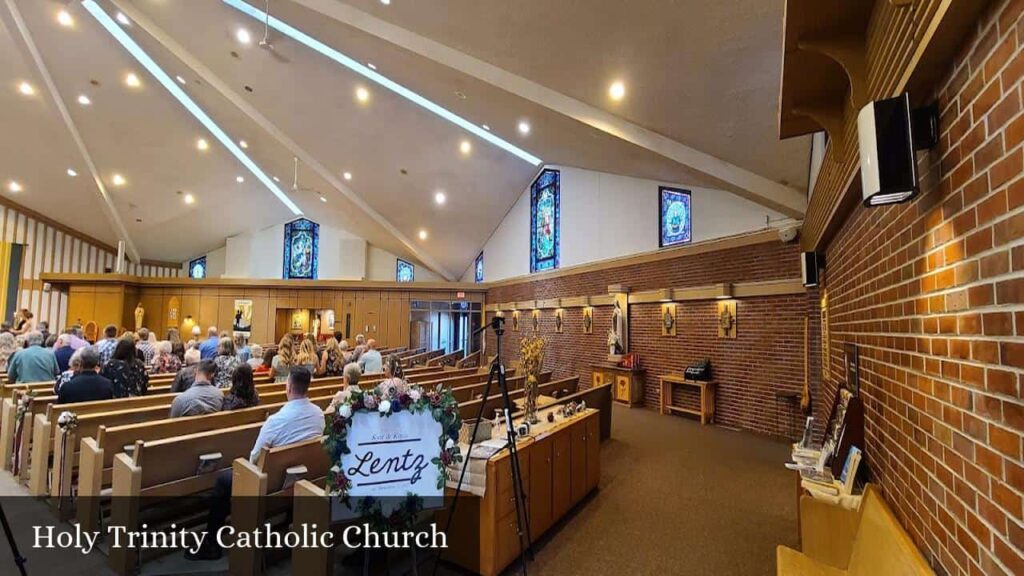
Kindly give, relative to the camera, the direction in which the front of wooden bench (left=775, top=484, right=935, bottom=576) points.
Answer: facing the viewer and to the left of the viewer

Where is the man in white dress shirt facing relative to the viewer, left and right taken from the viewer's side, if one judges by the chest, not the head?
facing away from the viewer and to the left of the viewer

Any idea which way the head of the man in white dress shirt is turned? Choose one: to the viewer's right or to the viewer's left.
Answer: to the viewer's left

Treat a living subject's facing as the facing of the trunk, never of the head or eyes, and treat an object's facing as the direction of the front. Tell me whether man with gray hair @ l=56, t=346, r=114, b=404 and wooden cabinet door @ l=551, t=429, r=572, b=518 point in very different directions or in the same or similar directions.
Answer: very different directions

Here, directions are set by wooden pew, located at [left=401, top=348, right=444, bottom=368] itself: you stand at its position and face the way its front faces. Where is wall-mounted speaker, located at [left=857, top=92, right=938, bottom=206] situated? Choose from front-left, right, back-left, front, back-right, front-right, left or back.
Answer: back-left

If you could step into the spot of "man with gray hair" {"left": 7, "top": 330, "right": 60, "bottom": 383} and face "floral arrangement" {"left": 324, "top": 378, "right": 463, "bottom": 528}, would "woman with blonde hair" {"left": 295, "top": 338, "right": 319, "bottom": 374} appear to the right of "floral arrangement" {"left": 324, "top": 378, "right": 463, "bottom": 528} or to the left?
left

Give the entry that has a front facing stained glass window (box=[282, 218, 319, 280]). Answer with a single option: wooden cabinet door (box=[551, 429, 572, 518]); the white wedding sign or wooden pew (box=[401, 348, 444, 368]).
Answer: the wooden pew

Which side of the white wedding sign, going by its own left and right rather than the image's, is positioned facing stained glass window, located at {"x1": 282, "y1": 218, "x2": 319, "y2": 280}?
back

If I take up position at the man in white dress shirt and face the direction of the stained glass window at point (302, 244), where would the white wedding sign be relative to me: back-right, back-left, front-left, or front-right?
back-right

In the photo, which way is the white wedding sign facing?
toward the camera

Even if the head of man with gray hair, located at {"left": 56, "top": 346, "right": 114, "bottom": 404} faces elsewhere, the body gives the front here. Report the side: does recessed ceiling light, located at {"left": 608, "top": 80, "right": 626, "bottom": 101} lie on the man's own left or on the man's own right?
on the man's own right

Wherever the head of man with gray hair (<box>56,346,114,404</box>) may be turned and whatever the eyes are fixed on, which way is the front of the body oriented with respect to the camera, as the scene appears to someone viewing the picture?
away from the camera

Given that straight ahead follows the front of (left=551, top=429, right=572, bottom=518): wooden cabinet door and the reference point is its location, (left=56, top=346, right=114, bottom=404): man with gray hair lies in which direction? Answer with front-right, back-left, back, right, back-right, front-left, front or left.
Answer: back-right

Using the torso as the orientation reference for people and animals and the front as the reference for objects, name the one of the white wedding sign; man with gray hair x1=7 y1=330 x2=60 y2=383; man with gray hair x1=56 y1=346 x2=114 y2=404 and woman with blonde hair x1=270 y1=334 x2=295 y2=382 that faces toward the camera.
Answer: the white wedding sign
